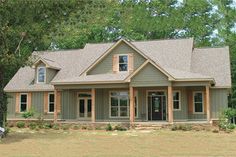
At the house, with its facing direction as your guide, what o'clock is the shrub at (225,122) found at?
The shrub is roughly at 10 o'clock from the house.

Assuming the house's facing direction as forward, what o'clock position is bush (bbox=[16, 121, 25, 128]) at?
The bush is roughly at 3 o'clock from the house.

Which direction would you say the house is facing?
toward the camera

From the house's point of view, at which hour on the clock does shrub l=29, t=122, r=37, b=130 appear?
The shrub is roughly at 3 o'clock from the house.

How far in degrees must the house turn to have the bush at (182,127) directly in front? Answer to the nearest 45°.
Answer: approximately 45° to its left

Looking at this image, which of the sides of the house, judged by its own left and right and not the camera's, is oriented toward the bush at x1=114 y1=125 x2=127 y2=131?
front
